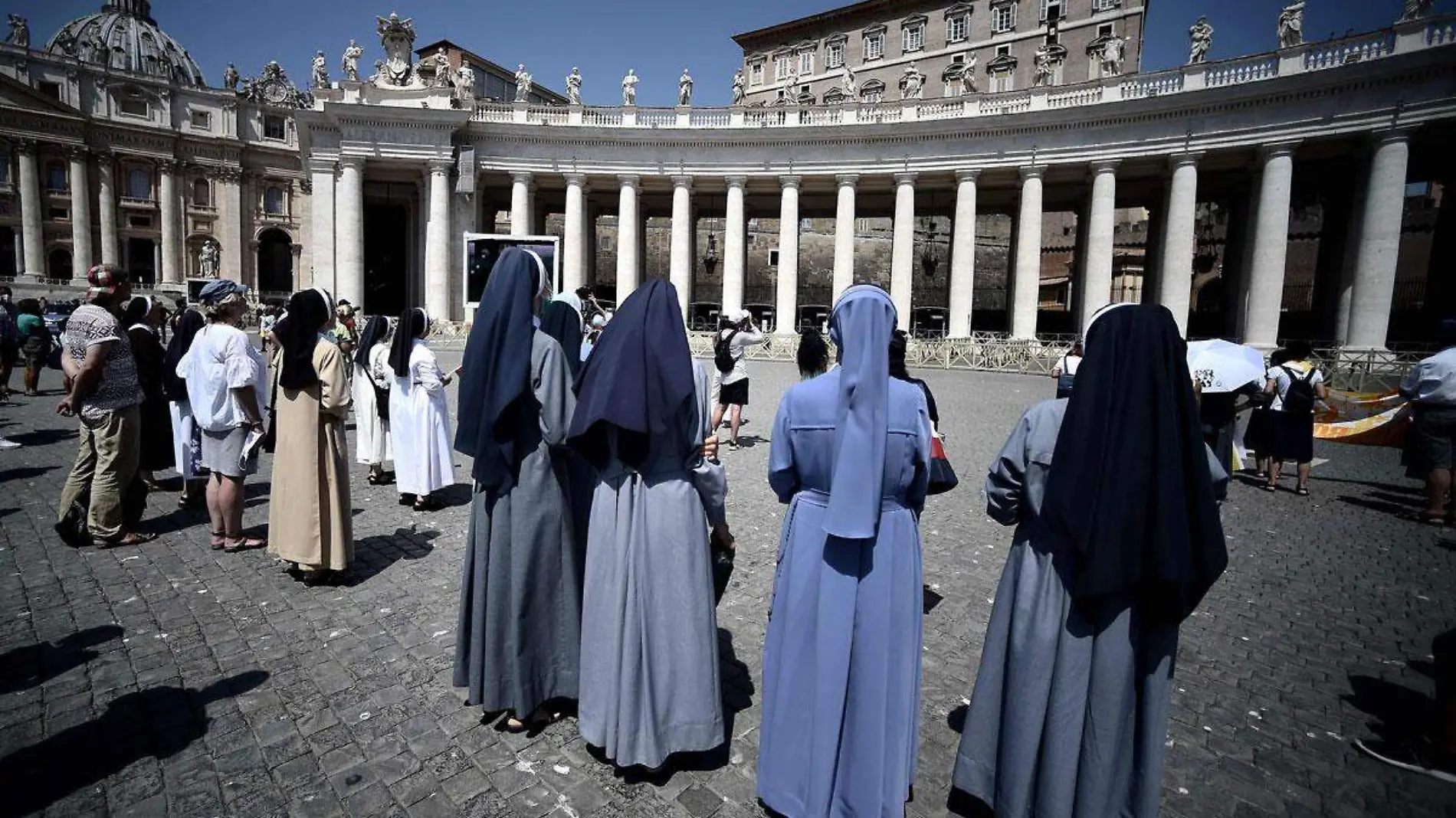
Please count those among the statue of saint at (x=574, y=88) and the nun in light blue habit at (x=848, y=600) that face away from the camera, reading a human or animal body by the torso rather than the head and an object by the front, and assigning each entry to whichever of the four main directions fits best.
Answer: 1

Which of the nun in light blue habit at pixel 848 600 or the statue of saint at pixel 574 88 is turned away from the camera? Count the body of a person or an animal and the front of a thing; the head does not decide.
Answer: the nun in light blue habit

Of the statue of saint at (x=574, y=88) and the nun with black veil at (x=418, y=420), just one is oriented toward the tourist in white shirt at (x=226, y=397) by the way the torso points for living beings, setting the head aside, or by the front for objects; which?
the statue of saint

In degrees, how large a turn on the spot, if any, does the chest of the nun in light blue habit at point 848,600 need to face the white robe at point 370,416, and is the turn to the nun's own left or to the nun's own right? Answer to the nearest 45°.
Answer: approximately 45° to the nun's own left

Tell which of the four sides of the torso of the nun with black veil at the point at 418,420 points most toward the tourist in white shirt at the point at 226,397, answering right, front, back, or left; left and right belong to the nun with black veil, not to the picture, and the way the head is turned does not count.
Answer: back

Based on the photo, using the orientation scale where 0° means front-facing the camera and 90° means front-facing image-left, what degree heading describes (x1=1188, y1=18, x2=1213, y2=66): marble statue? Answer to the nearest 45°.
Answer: approximately 45°

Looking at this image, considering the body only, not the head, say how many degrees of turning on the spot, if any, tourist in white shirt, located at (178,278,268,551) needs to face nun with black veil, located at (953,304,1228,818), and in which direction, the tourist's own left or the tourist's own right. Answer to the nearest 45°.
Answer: approximately 90° to the tourist's own right

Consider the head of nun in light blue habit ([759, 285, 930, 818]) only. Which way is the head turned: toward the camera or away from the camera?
away from the camera

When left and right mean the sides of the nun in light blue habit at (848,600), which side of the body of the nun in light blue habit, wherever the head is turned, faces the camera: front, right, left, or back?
back

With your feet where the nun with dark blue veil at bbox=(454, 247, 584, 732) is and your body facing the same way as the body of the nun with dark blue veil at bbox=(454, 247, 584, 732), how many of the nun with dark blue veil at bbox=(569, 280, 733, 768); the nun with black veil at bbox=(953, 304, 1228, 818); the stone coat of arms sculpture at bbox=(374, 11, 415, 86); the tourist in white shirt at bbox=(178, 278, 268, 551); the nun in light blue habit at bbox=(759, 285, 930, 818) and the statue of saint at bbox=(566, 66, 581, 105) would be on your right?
3

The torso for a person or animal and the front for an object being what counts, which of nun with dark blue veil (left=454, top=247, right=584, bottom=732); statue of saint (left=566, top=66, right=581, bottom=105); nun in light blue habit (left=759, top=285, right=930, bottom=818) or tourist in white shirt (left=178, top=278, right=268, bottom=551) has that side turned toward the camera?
the statue of saint

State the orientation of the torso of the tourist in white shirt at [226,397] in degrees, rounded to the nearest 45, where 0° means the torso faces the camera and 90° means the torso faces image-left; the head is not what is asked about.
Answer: approximately 225°
